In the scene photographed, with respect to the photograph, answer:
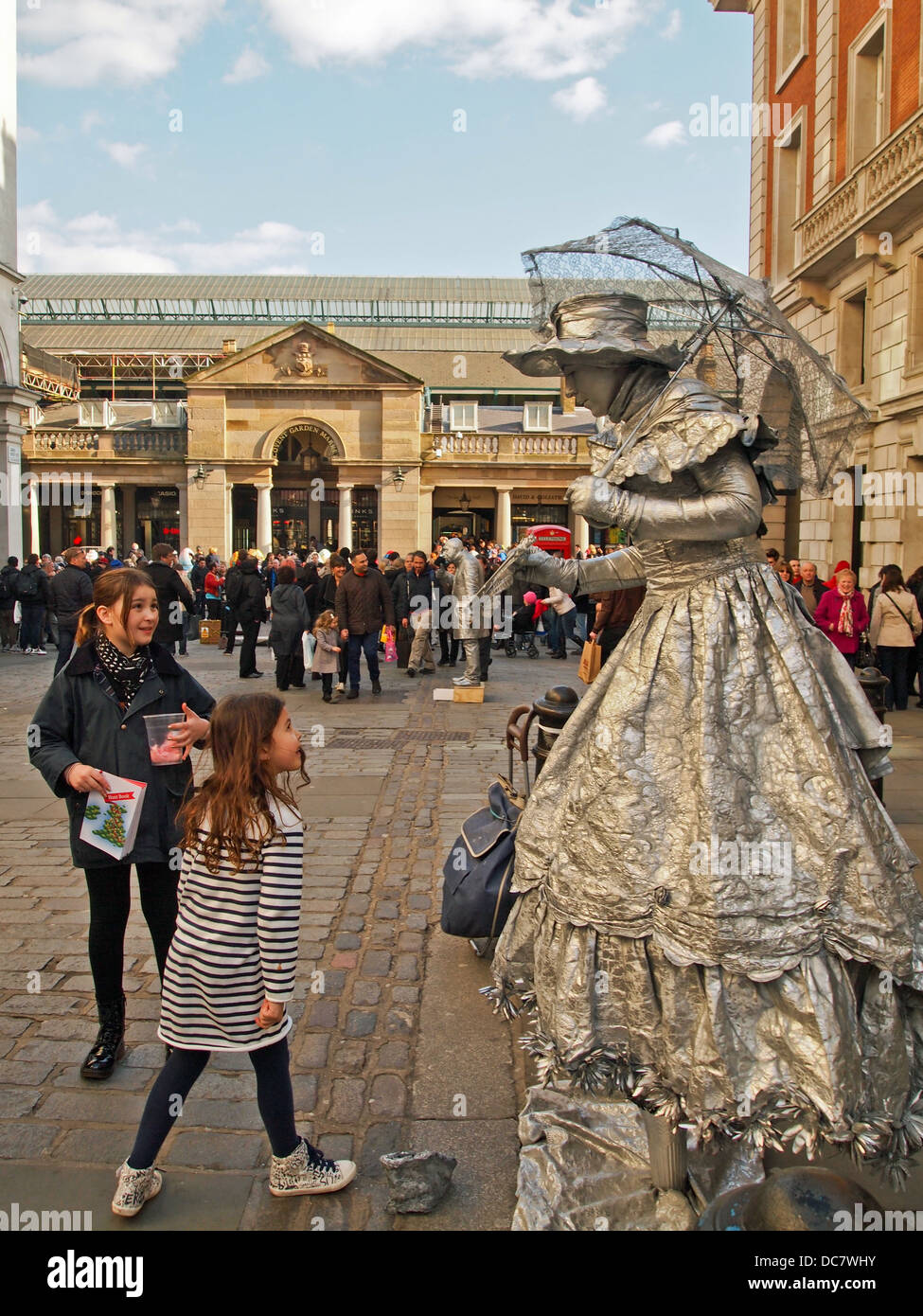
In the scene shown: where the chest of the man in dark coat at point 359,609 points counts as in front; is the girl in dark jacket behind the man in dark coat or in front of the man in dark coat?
in front

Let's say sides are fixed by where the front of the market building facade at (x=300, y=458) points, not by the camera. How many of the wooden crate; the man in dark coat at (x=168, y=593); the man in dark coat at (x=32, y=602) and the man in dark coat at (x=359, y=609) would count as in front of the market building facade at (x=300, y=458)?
4

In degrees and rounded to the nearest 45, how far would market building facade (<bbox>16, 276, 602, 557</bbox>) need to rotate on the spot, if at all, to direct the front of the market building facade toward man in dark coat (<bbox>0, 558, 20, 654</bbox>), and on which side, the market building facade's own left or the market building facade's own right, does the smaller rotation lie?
0° — it already faces them

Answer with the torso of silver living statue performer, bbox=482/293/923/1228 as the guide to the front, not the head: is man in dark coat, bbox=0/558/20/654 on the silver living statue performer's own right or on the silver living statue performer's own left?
on the silver living statue performer's own right

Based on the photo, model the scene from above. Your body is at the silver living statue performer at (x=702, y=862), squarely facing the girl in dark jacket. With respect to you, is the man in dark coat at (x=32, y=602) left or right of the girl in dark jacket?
right

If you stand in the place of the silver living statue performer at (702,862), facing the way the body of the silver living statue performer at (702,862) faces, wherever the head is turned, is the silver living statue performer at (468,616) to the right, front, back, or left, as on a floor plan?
right

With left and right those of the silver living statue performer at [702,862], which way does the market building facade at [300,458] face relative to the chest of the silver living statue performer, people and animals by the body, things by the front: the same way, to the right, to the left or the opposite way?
to the left

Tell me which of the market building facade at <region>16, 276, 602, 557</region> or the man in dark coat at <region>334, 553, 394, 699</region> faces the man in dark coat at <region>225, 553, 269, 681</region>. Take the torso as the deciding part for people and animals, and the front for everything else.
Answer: the market building facade

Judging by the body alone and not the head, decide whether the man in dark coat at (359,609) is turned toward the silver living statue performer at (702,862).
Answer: yes

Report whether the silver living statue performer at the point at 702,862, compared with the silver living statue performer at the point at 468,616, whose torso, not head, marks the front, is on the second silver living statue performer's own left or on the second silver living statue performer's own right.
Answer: on the second silver living statue performer's own left
